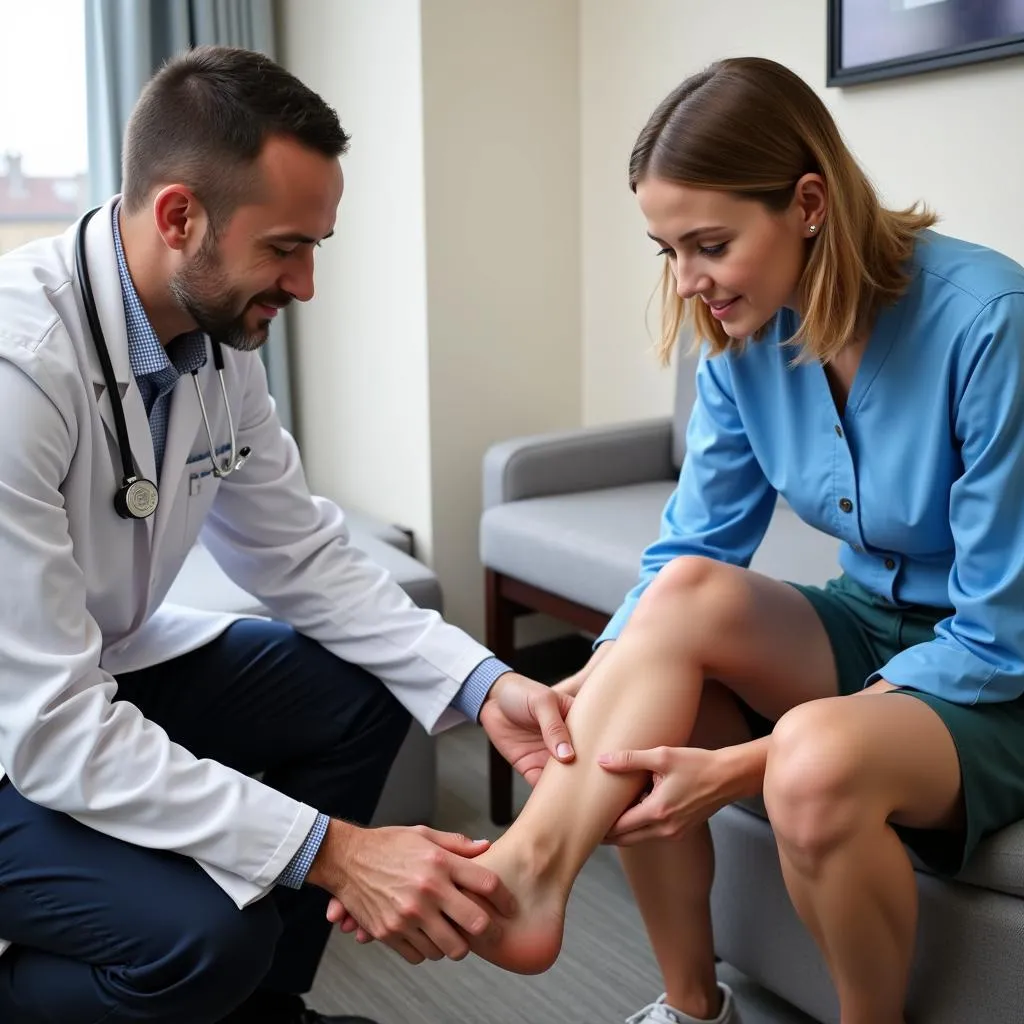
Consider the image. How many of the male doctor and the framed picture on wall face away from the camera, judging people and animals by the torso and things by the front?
0

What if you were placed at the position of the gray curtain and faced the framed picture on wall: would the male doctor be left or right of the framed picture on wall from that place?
right

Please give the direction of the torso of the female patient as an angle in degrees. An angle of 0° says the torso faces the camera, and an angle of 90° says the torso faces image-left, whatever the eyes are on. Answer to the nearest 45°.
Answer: approximately 45°

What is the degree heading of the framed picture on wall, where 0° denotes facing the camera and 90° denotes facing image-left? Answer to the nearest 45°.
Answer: approximately 45°

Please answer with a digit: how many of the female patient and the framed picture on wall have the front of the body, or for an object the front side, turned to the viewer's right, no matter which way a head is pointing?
0

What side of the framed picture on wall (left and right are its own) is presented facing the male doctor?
front

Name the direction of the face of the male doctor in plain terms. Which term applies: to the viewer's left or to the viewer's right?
to the viewer's right

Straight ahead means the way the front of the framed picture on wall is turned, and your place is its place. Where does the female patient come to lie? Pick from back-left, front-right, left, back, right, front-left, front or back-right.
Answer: front-left

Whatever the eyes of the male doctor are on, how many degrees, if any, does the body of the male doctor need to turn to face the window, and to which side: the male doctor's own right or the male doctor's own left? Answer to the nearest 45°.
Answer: approximately 135° to the male doctor's own left

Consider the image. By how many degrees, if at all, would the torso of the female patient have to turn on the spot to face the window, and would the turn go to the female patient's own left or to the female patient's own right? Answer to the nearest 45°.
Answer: approximately 90° to the female patient's own right

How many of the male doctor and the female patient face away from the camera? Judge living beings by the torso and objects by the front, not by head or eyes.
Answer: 0

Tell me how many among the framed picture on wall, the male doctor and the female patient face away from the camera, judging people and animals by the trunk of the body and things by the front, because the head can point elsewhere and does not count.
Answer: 0

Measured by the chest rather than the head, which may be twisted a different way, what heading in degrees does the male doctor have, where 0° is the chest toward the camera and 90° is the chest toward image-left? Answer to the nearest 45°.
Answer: approximately 315°

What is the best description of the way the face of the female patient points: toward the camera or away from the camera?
toward the camera
